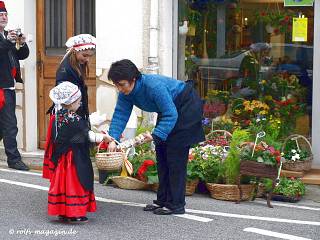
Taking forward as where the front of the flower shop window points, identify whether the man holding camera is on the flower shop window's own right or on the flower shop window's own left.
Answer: on the flower shop window's own right

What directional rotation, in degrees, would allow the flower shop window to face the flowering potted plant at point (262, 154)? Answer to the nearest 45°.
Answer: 0° — it already faces it

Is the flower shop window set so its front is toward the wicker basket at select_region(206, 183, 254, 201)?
yes

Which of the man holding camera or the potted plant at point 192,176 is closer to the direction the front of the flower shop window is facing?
the potted plant

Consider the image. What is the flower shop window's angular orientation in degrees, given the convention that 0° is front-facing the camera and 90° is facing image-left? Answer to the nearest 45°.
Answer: approximately 0°

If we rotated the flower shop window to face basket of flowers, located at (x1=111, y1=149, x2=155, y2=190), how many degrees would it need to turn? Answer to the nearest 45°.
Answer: approximately 45° to its right
